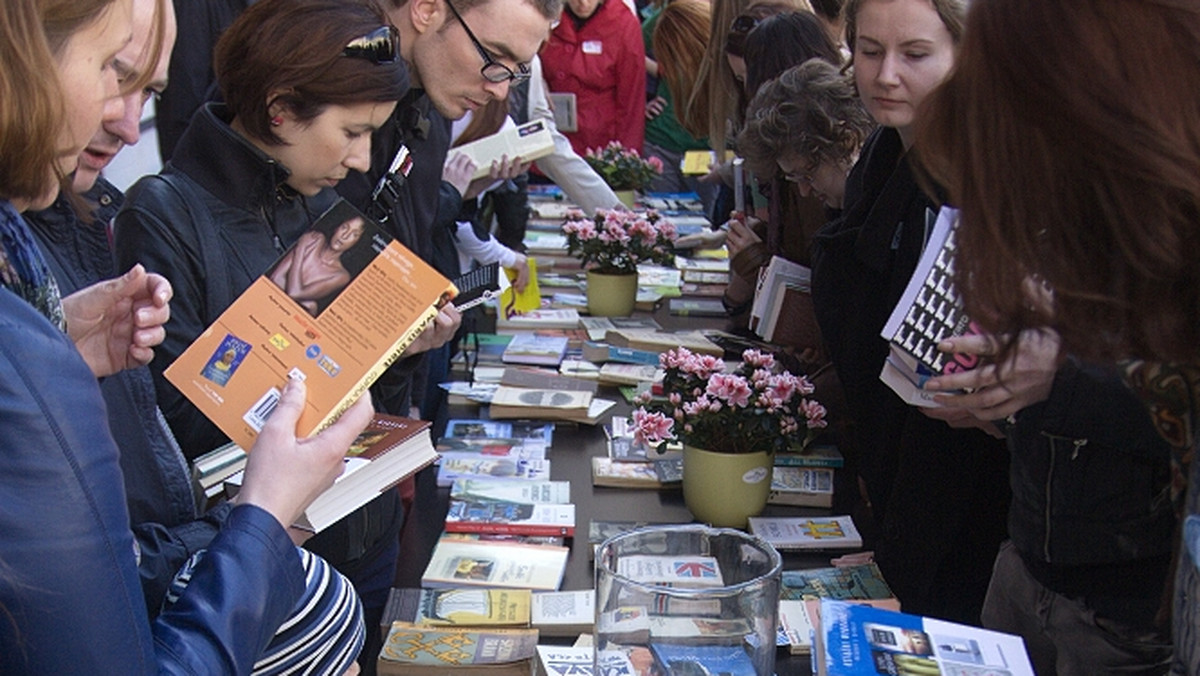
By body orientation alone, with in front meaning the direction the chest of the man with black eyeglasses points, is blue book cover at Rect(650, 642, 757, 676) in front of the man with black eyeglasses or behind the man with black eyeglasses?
in front

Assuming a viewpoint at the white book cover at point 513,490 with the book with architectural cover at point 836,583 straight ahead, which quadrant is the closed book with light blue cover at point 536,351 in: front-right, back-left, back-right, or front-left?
back-left

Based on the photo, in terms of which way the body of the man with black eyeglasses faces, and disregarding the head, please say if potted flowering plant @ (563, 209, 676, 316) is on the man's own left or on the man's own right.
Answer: on the man's own left

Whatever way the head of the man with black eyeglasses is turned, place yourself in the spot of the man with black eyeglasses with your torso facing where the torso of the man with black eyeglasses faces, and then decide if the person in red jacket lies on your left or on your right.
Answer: on your left

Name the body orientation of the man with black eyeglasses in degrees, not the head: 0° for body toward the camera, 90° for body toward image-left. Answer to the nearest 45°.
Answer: approximately 315°

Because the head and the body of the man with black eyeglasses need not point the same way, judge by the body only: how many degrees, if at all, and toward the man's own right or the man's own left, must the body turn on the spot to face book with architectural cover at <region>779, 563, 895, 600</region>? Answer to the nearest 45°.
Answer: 0° — they already face it
